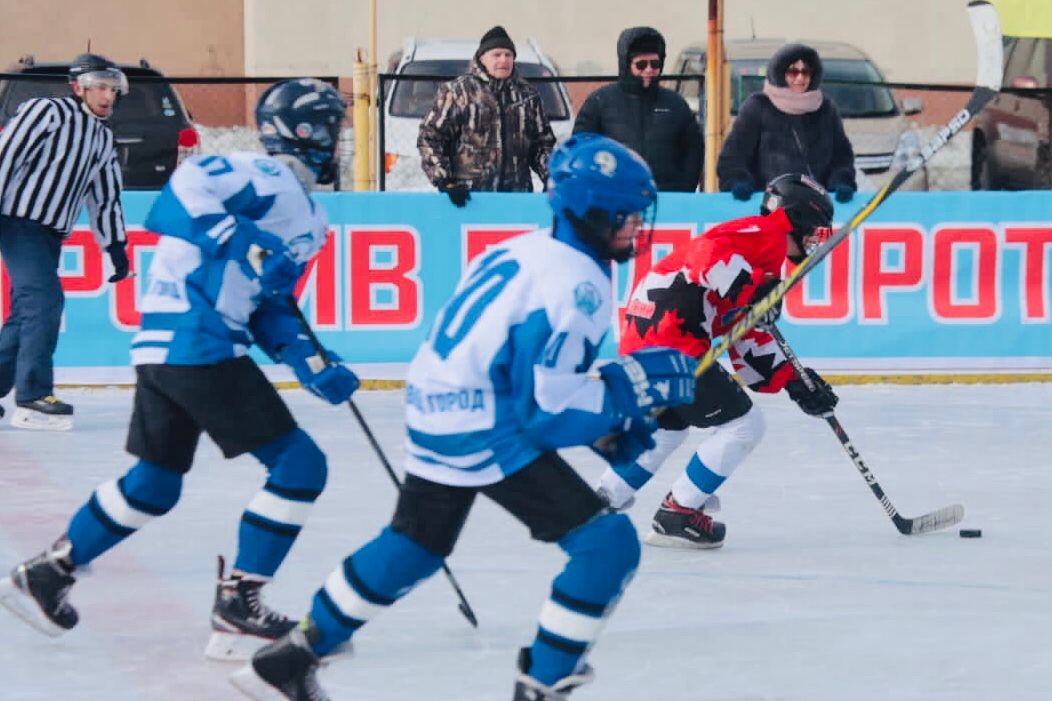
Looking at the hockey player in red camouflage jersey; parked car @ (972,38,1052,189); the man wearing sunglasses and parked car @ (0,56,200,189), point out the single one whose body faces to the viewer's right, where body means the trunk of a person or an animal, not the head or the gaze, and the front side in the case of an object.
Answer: the hockey player in red camouflage jersey

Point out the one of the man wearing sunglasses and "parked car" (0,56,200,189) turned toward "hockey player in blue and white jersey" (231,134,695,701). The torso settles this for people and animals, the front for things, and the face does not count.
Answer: the man wearing sunglasses

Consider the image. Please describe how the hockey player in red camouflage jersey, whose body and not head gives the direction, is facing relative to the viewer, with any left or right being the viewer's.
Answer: facing to the right of the viewer

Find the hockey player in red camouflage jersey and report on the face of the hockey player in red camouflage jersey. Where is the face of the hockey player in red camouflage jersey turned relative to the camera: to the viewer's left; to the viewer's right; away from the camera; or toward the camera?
to the viewer's right

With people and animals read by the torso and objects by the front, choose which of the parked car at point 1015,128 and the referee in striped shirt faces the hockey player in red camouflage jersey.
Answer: the referee in striped shirt

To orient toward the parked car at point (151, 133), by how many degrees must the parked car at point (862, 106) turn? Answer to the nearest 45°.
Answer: approximately 135° to its right

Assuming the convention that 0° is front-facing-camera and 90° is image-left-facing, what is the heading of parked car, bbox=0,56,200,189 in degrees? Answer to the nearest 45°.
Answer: approximately 180°

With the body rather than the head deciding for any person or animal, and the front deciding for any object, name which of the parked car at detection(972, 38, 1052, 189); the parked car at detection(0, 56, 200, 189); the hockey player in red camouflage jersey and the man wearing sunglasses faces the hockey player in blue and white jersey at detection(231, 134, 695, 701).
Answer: the man wearing sunglasses

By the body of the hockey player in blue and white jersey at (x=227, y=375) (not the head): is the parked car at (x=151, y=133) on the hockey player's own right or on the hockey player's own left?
on the hockey player's own left

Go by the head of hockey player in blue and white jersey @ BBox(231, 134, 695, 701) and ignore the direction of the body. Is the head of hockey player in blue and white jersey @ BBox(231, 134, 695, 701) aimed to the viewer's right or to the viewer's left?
to the viewer's right

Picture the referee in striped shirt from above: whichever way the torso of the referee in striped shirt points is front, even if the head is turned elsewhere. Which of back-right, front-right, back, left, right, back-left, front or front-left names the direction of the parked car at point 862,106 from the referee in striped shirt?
left

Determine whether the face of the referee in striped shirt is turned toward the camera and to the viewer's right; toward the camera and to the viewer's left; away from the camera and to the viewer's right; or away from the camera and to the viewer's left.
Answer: toward the camera and to the viewer's right
